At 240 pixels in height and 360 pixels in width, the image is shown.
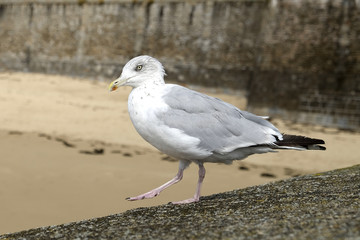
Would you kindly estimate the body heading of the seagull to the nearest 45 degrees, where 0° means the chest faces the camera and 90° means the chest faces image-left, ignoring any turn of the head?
approximately 90°
